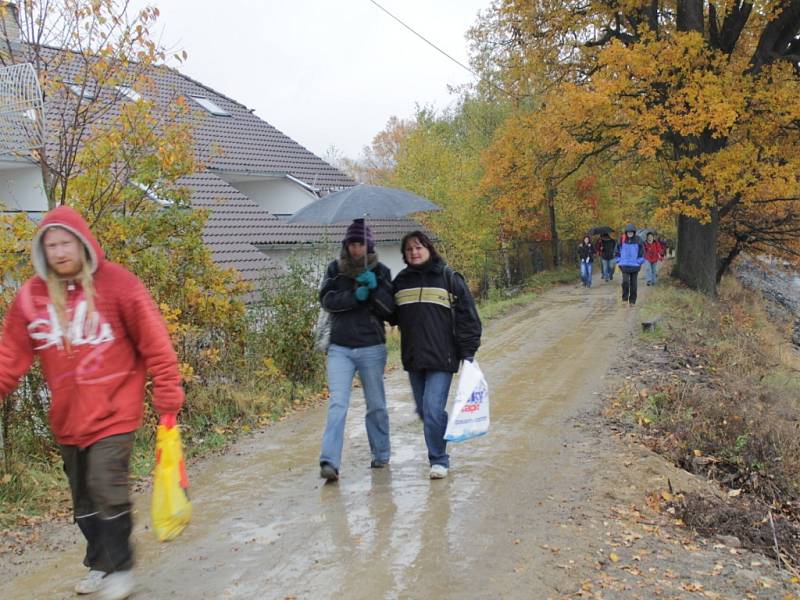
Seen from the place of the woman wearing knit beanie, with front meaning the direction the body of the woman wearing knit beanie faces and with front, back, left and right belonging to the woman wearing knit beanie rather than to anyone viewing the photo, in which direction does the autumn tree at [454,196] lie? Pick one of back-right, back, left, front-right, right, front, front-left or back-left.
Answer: back

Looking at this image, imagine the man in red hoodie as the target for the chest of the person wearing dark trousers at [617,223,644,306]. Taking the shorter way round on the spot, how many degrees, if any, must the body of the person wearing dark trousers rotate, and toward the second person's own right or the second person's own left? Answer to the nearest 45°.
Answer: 0° — they already face them

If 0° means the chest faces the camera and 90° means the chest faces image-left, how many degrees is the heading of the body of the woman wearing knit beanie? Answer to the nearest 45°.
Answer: approximately 0°

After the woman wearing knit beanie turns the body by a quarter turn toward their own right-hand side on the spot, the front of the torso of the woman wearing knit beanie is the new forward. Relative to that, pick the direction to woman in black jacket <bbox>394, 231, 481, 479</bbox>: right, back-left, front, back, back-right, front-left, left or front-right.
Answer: back

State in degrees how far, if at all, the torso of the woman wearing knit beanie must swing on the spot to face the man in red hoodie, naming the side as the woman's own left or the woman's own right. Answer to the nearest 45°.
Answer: approximately 45° to the woman's own right

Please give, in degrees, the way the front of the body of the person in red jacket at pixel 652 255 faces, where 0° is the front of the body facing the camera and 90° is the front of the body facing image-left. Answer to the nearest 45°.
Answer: approximately 0°

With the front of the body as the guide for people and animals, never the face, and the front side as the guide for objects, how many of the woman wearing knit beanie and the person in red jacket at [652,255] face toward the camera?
2
